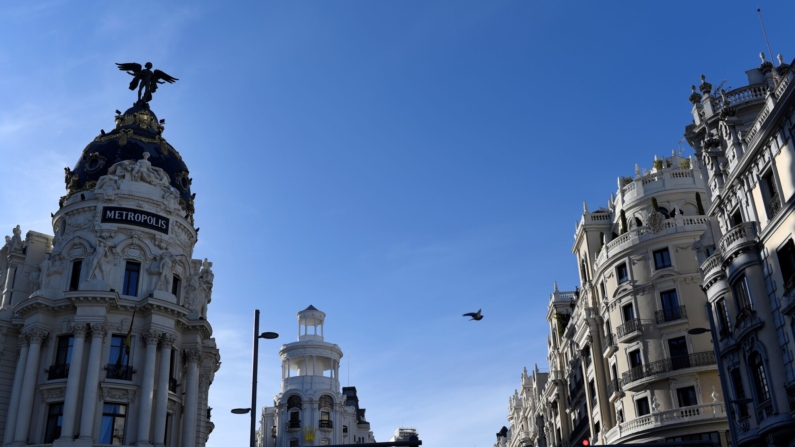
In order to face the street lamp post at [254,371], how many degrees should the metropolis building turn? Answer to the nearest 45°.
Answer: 0° — it already faces it

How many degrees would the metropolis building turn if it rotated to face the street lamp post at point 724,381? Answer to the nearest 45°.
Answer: approximately 45° to its left

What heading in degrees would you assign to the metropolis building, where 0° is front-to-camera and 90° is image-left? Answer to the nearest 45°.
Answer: approximately 0°
